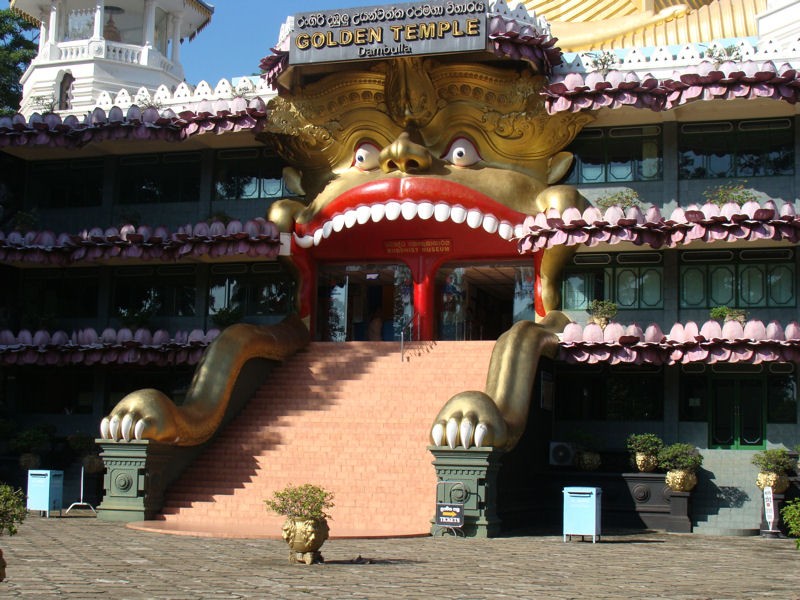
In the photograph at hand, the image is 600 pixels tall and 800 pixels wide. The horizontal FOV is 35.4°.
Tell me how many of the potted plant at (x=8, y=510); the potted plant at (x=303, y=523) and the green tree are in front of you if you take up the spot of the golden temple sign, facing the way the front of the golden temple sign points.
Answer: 2

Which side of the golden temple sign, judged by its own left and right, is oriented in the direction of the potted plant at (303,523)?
front

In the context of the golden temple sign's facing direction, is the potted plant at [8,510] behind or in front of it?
in front

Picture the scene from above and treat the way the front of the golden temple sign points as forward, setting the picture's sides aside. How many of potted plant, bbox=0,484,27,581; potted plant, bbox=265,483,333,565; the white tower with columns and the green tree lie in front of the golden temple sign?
2

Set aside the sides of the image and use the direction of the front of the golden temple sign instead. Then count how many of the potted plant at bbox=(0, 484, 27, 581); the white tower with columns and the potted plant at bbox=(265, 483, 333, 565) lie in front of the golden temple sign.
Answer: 2

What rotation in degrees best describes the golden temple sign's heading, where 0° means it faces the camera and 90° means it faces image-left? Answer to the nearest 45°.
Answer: approximately 0°

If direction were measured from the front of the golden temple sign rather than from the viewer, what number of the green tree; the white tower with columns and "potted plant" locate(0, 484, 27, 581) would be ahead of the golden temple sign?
1

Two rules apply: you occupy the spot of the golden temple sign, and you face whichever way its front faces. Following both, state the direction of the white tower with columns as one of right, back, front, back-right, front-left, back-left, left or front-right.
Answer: back-right

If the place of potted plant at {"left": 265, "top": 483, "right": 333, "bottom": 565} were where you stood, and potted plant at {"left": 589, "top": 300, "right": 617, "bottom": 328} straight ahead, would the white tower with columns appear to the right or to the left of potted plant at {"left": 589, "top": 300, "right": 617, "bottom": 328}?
left
